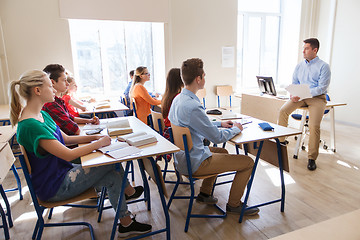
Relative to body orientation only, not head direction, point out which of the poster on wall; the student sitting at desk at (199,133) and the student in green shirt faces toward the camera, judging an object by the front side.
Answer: the poster on wall

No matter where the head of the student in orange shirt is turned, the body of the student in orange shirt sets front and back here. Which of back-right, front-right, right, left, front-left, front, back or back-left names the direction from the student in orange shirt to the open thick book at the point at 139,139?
right

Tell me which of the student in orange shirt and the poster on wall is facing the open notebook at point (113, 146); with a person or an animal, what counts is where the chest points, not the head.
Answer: the poster on wall

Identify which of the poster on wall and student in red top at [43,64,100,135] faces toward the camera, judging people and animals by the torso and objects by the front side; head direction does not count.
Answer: the poster on wall

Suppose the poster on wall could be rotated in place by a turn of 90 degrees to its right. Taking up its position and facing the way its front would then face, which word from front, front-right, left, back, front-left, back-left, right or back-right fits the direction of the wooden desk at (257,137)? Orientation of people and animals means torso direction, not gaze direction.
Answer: left

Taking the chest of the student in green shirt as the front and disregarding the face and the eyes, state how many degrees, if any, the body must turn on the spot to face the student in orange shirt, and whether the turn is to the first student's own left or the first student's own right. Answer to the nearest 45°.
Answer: approximately 45° to the first student's own left

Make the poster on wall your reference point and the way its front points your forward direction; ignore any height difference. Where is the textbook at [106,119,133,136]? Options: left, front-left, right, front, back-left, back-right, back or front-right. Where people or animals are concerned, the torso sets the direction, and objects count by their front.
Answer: front

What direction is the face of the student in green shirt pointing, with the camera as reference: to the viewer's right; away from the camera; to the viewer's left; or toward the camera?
to the viewer's right

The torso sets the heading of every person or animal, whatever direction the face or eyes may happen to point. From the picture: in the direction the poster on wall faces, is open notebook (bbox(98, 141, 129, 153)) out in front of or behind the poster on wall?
in front

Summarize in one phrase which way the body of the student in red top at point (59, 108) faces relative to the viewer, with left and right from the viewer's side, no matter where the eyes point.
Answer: facing to the right of the viewer

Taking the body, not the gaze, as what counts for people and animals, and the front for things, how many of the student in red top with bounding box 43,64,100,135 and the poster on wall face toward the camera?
1

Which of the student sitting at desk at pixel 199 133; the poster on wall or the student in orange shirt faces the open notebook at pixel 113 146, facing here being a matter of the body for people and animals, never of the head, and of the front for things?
the poster on wall

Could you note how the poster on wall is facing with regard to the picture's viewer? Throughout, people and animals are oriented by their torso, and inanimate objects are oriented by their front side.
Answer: facing the viewer

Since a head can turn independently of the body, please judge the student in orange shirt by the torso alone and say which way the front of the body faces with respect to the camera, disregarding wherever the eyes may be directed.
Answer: to the viewer's right

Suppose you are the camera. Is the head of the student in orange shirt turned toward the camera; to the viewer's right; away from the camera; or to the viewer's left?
to the viewer's right

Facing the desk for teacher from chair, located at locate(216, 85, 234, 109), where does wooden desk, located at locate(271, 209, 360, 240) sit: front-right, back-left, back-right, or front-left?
front-right

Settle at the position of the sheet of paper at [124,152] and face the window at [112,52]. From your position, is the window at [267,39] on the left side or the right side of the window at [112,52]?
right

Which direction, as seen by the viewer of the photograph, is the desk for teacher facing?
facing the viewer and to the left of the viewer
